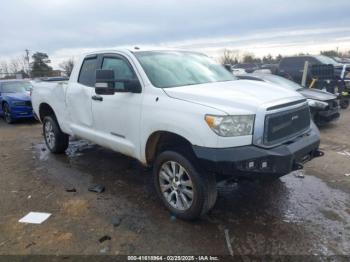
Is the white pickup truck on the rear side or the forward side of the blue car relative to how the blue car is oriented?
on the forward side

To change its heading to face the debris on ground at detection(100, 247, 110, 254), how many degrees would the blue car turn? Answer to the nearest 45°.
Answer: approximately 45° to its right

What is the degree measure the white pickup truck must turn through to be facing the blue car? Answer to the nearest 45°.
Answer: approximately 180°

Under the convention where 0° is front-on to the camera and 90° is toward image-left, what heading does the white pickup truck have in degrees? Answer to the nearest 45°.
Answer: approximately 315°

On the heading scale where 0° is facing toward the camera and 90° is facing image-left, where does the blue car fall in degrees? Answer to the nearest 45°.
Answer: approximately 315°

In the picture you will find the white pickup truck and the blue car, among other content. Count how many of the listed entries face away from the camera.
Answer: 0

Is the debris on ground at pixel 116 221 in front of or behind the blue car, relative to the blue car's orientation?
in front
